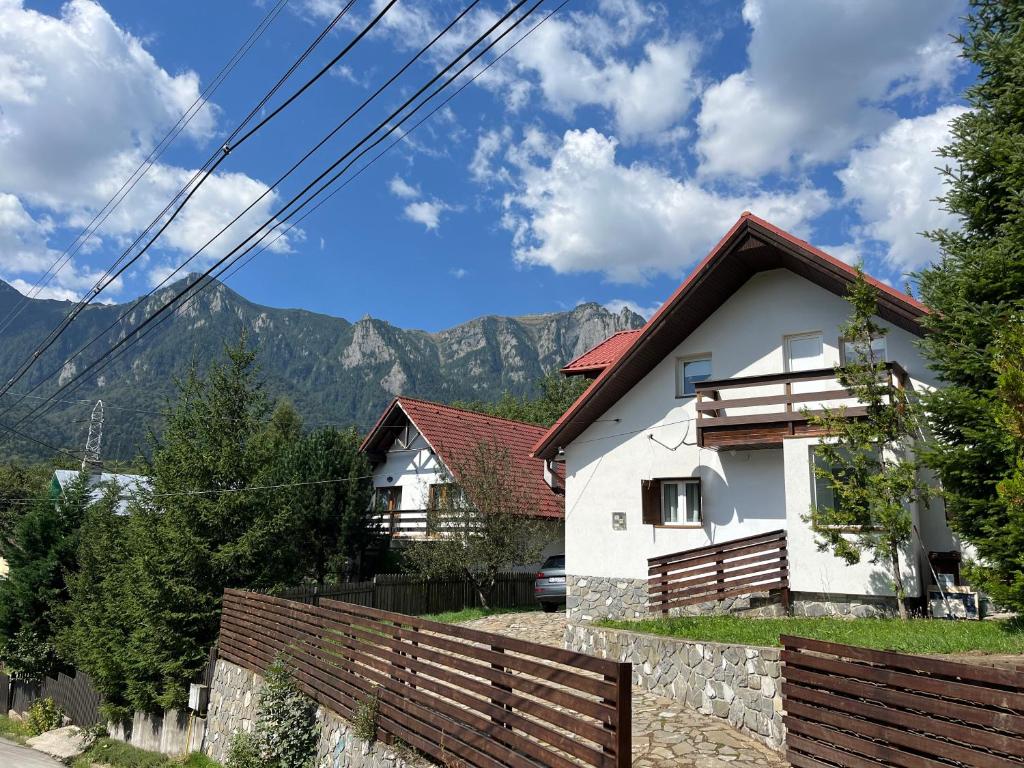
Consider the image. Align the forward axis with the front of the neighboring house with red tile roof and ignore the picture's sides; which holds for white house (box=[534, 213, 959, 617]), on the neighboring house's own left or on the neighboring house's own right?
on the neighboring house's own left

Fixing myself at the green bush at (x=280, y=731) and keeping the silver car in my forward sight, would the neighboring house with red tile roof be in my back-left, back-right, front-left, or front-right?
front-left

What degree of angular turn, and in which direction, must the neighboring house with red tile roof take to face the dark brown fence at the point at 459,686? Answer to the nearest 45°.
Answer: approximately 45° to its left

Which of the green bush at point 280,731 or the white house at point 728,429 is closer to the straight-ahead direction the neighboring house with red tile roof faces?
the green bush

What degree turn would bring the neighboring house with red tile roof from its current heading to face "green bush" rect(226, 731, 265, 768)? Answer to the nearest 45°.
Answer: approximately 45° to its left

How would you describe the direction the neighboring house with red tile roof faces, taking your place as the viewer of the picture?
facing the viewer and to the left of the viewer

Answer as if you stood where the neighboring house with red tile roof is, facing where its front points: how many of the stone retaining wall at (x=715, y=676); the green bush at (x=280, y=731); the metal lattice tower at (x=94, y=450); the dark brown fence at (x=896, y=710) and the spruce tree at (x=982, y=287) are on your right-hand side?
1

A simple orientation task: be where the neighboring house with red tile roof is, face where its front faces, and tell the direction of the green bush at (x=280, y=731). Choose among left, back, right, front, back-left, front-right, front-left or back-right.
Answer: front-left

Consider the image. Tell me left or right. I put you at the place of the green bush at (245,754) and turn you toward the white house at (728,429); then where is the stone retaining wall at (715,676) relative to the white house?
right

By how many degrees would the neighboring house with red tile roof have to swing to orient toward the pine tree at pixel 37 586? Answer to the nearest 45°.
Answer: approximately 45° to its right

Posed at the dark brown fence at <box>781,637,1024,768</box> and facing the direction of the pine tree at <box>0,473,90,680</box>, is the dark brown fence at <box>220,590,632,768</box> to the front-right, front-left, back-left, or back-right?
front-left

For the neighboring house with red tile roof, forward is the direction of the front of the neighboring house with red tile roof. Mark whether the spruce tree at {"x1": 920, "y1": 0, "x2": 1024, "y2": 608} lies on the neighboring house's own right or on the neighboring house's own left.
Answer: on the neighboring house's own left

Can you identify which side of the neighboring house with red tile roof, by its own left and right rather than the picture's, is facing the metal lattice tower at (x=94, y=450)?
right
